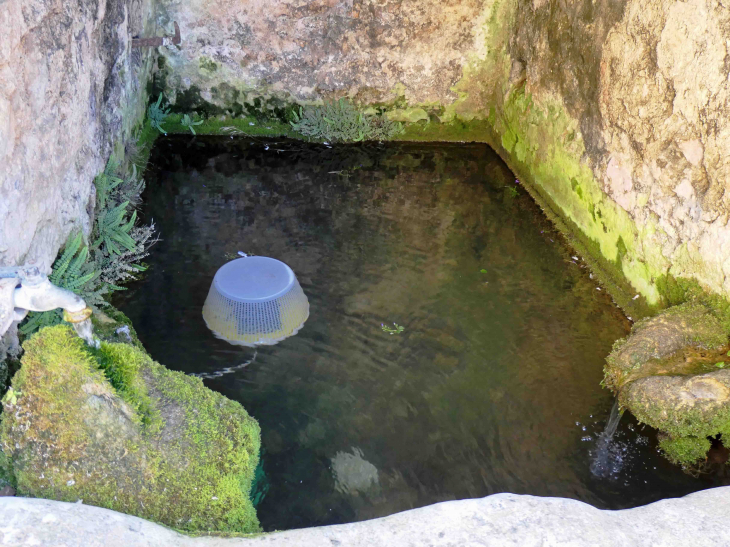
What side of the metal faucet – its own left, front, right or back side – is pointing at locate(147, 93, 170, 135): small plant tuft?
left

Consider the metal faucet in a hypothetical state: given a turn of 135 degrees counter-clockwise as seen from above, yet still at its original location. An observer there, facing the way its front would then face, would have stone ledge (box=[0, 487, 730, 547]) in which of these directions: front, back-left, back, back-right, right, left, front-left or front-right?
back

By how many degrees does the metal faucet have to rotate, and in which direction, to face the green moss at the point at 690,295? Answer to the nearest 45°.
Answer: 0° — it already faces it

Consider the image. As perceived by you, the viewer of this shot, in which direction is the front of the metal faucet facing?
facing to the right of the viewer

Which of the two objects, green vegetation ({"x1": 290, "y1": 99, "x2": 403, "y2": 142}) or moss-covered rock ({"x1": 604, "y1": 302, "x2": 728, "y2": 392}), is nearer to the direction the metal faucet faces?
the moss-covered rock

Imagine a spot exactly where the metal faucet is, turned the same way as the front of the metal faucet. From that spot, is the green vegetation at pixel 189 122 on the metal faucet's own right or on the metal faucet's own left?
on the metal faucet's own left

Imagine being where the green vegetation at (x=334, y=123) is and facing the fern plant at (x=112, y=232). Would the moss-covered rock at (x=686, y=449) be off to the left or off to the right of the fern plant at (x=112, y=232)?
left

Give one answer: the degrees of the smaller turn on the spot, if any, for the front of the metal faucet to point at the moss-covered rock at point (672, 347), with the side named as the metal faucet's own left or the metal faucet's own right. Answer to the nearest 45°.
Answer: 0° — it already faces it

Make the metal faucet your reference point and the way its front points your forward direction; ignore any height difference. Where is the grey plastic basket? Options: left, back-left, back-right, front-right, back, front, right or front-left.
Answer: front-left

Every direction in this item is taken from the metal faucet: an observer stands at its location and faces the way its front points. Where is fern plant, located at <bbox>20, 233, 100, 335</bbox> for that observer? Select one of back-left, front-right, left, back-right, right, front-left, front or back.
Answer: left

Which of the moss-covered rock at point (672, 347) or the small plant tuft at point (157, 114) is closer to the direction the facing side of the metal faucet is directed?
the moss-covered rock

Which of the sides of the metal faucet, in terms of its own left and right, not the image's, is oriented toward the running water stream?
front
